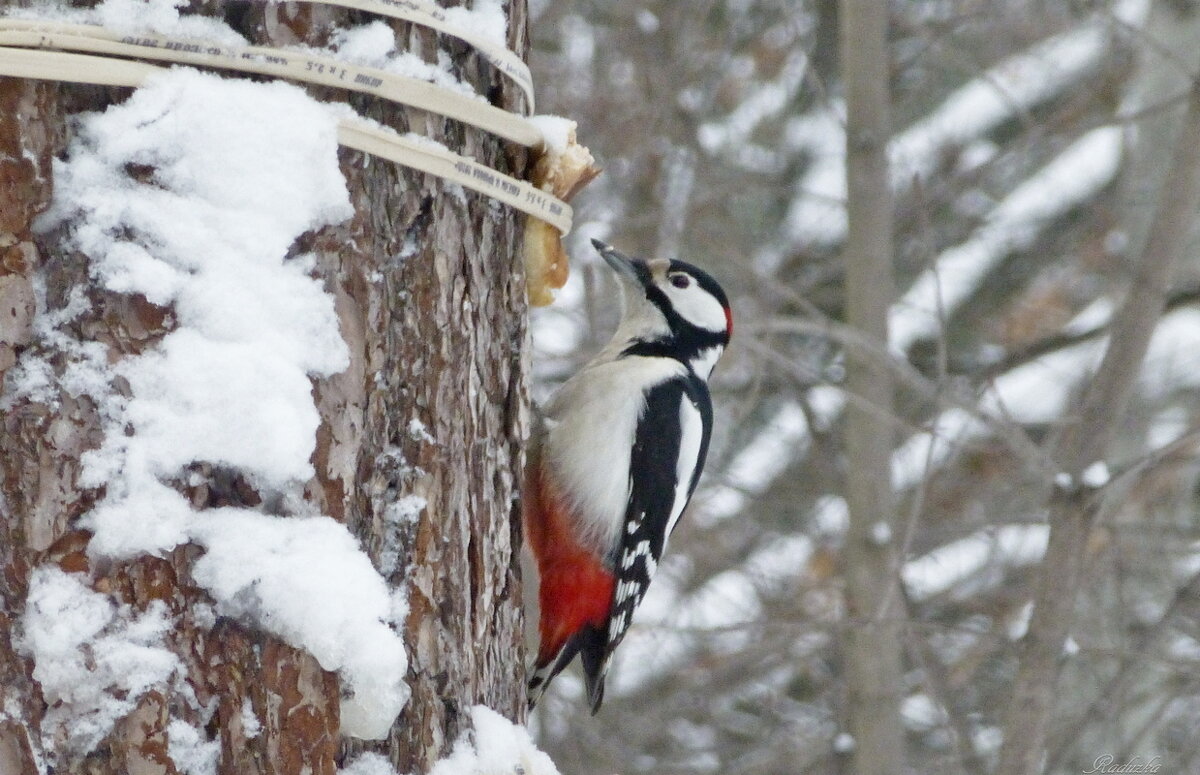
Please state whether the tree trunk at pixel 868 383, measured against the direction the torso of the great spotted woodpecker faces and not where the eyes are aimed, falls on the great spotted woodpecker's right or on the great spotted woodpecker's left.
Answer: on the great spotted woodpecker's right

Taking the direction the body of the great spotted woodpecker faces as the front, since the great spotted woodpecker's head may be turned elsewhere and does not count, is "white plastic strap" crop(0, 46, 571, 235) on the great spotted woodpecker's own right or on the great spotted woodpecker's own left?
on the great spotted woodpecker's own left

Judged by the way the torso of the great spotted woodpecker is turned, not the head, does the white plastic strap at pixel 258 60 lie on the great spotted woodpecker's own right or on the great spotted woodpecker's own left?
on the great spotted woodpecker's own left

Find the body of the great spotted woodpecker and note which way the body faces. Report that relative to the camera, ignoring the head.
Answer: to the viewer's left
